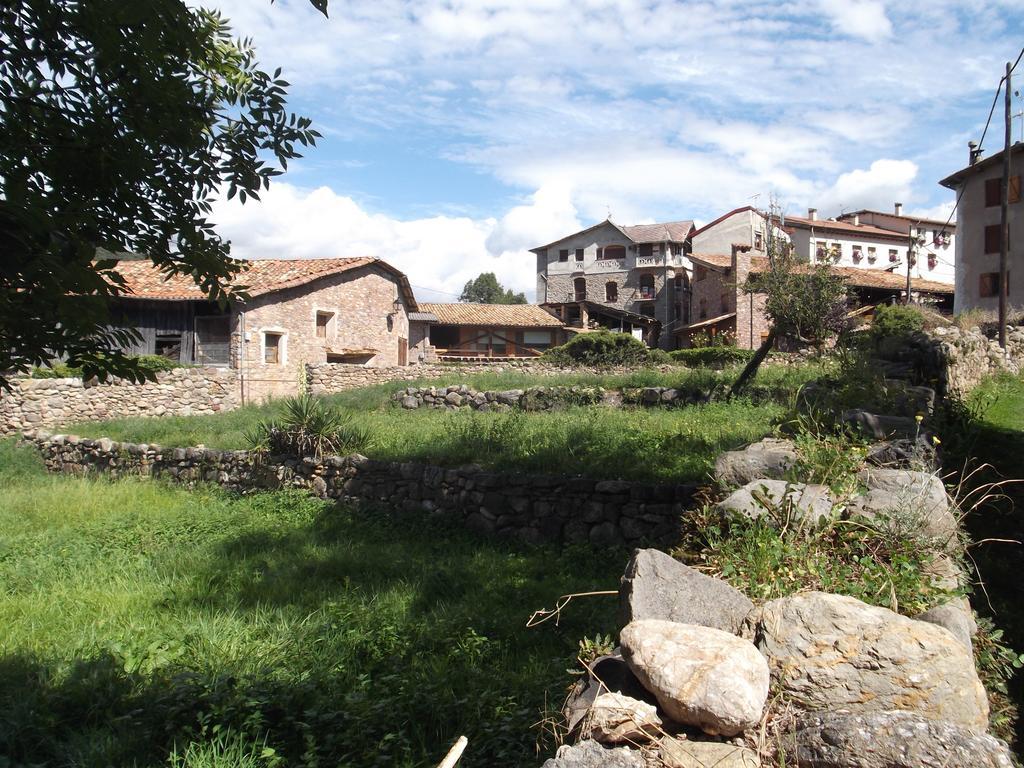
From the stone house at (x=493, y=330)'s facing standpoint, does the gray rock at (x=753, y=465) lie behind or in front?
in front

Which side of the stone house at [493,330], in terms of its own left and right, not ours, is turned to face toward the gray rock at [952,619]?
front

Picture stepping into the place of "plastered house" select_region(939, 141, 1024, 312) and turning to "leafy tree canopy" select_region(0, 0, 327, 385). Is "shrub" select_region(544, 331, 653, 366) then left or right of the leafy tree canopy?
right

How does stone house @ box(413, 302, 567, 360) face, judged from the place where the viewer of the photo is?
facing the viewer

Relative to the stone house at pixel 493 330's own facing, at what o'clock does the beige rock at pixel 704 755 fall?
The beige rock is roughly at 12 o'clock from the stone house.

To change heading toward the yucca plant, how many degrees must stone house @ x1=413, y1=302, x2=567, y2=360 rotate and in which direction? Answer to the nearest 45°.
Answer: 0° — it already faces it

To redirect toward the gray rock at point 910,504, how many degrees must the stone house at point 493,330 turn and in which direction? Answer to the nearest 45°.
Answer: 0° — it already faces it

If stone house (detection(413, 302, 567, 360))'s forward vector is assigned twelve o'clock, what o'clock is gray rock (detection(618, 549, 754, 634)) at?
The gray rock is roughly at 12 o'clock from the stone house.

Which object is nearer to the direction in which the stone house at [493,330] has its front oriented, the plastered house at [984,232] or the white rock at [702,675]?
the white rock

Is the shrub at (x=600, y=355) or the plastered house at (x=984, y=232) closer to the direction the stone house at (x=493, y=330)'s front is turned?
the shrub

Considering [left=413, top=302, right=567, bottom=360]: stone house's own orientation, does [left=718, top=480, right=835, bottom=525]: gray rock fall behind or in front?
in front

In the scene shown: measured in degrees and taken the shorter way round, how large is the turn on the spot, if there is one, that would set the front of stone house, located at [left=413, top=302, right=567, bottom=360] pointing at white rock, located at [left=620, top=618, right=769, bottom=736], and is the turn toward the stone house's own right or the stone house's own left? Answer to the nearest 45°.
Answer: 0° — it already faces it

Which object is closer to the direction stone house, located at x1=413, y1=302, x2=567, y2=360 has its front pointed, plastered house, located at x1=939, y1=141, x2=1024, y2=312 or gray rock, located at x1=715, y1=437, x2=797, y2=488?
the gray rock

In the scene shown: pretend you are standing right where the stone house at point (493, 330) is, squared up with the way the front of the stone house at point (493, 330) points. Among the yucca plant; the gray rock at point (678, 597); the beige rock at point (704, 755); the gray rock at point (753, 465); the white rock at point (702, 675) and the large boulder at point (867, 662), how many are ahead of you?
6

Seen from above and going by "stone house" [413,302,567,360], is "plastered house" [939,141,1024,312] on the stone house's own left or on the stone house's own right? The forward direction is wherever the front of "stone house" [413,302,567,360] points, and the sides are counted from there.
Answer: on the stone house's own left

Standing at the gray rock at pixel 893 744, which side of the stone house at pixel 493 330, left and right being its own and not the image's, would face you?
front
